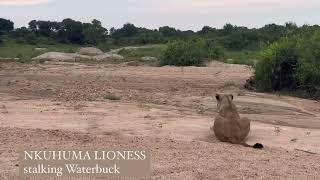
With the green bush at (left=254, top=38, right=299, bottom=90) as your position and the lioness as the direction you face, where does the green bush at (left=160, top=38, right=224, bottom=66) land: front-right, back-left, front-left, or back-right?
back-right

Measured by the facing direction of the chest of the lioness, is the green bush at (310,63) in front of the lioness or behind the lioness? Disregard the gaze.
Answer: in front

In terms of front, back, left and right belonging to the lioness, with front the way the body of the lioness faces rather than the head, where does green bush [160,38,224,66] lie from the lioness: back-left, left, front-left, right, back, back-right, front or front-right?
front

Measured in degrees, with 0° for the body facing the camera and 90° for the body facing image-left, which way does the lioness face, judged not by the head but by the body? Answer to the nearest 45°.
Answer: approximately 180°

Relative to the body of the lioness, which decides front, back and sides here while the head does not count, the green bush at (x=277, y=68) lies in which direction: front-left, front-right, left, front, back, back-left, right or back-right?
front
